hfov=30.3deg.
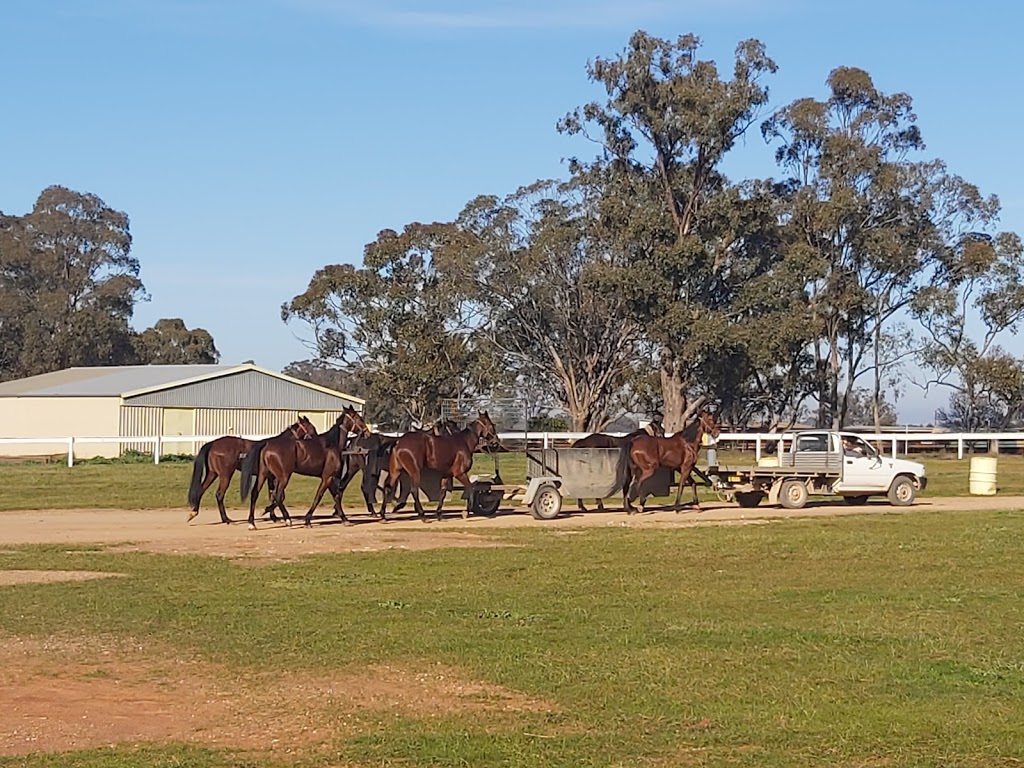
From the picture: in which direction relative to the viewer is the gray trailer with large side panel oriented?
to the viewer's right

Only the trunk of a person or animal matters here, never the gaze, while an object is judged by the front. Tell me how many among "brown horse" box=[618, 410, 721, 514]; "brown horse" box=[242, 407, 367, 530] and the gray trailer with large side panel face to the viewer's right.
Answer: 3

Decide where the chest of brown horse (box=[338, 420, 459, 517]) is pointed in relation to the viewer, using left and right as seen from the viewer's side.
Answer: facing to the right of the viewer

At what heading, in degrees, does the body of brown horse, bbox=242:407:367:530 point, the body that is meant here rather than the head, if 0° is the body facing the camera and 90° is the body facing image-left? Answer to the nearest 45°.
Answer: approximately 270°

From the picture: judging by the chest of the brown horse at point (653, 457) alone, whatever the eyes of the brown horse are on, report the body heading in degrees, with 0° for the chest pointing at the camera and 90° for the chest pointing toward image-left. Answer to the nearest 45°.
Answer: approximately 270°

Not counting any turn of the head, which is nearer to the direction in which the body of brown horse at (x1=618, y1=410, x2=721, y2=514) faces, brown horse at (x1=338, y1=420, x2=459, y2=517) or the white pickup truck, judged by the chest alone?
the white pickup truck

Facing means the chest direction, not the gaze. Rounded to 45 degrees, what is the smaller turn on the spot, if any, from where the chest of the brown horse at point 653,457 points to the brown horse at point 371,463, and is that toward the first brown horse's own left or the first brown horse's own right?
approximately 135° to the first brown horse's own right

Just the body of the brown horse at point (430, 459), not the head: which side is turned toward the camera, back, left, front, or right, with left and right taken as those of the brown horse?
right

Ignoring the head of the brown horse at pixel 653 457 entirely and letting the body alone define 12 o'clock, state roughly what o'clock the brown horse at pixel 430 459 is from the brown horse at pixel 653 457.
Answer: the brown horse at pixel 430 459 is roughly at 5 o'clock from the brown horse at pixel 653 457.

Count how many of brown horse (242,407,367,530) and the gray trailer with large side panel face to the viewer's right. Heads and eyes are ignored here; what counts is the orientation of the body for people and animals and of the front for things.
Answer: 2
